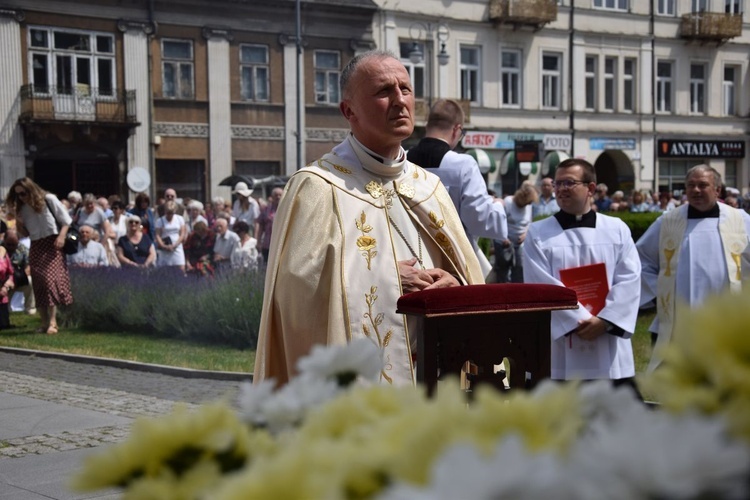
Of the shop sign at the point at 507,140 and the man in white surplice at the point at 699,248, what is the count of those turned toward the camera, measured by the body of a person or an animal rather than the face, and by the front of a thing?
2

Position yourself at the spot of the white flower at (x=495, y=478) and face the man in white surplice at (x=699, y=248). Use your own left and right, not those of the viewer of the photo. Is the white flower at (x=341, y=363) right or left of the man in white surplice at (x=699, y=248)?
left

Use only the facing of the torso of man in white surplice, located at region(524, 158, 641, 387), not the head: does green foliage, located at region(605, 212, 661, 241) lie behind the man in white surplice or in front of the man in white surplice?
behind

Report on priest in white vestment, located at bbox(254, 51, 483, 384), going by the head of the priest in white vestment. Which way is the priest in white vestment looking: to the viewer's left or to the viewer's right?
to the viewer's right

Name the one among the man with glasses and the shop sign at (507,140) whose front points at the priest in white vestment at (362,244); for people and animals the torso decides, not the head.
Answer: the shop sign

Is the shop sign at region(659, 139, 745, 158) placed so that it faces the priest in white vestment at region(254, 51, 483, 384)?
yes

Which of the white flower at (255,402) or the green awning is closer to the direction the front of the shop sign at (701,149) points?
the white flower
